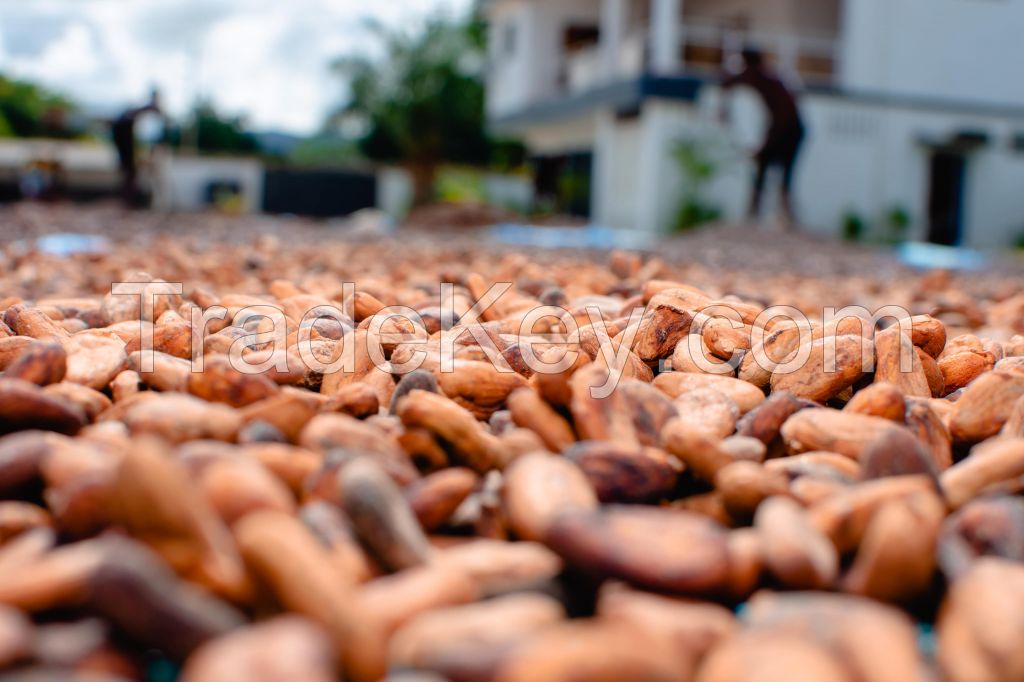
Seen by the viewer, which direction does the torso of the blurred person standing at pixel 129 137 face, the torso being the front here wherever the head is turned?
to the viewer's right

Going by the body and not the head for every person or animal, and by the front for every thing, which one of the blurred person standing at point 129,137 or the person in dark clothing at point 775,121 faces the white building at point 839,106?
the blurred person standing

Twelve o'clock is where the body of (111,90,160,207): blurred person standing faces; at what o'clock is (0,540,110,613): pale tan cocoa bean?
The pale tan cocoa bean is roughly at 3 o'clock from the blurred person standing.

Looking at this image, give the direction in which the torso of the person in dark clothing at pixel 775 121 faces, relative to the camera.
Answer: to the viewer's left

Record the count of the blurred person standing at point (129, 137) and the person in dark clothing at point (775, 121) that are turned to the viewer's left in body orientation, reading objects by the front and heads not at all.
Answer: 1

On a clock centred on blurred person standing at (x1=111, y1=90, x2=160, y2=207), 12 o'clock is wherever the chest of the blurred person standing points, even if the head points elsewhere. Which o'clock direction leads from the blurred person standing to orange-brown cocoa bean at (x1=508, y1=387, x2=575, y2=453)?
The orange-brown cocoa bean is roughly at 3 o'clock from the blurred person standing.

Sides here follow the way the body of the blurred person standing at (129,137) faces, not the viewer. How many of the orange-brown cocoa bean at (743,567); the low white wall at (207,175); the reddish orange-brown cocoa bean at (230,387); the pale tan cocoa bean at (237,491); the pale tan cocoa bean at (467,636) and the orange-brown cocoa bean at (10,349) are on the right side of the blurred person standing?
5

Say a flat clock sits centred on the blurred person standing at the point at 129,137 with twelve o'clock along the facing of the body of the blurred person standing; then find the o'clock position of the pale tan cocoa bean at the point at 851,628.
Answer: The pale tan cocoa bean is roughly at 3 o'clock from the blurred person standing.

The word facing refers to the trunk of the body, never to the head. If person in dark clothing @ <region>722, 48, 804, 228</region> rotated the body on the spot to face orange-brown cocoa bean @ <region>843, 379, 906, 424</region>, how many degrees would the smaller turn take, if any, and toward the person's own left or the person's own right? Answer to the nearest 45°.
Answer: approximately 90° to the person's own left

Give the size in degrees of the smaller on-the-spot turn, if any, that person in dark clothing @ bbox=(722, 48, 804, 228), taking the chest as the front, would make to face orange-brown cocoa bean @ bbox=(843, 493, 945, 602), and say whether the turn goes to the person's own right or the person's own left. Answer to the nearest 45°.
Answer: approximately 90° to the person's own left

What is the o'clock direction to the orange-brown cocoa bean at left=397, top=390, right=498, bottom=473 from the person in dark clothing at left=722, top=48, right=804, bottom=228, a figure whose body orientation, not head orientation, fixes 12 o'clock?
The orange-brown cocoa bean is roughly at 9 o'clock from the person in dark clothing.

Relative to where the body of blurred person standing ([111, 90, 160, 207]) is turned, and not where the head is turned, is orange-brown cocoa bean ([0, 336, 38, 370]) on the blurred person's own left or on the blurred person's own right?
on the blurred person's own right

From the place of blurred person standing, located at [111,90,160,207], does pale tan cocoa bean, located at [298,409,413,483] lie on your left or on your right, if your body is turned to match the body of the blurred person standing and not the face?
on your right

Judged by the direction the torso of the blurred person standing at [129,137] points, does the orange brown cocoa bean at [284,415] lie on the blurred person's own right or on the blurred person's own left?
on the blurred person's own right

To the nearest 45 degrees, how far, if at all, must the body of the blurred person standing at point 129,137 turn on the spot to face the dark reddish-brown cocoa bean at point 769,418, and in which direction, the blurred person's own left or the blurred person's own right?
approximately 90° to the blurred person's own right

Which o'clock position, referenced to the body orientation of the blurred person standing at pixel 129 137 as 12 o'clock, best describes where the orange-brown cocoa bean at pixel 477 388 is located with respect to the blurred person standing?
The orange-brown cocoa bean is roughly at 3 o'clock from the blurred person standing.
